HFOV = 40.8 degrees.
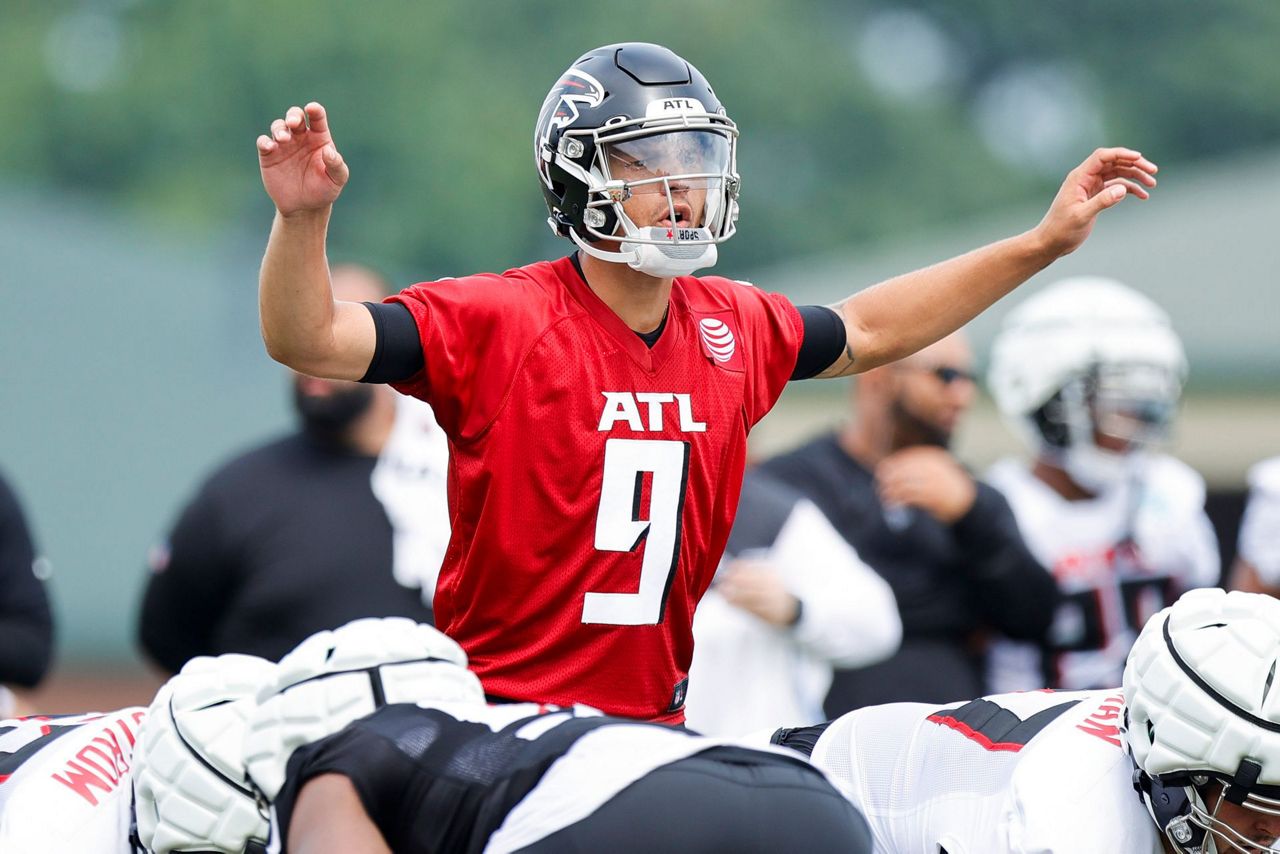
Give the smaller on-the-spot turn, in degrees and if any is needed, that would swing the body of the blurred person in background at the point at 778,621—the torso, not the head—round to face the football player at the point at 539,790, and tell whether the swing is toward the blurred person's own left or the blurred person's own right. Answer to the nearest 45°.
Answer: approximately 45° to the blurred person's own left

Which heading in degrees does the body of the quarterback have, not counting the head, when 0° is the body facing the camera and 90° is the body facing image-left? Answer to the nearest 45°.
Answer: approximately 315°

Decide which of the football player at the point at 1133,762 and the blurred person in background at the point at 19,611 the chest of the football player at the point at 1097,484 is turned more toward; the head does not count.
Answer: the football player

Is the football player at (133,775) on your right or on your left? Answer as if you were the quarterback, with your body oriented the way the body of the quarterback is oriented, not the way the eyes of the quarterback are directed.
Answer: on your right

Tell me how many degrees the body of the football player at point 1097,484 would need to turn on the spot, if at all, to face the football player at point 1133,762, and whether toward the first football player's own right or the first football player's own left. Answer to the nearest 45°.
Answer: approximately 45° to the first football player's own right
